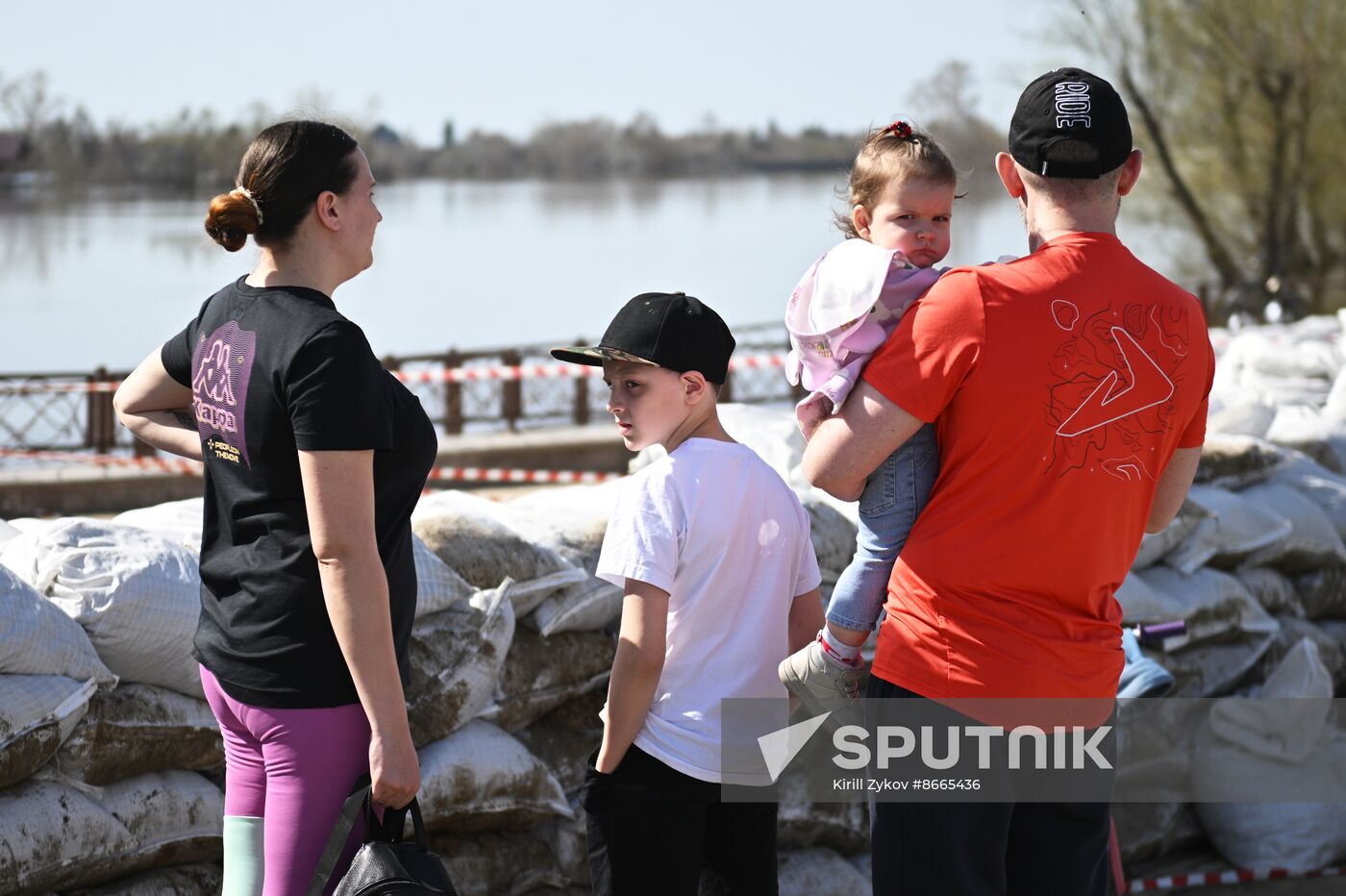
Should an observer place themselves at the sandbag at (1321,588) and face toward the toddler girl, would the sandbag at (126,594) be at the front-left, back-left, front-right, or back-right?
front-right

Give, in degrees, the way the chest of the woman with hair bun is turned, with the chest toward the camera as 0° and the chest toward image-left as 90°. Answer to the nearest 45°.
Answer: approximately 225°

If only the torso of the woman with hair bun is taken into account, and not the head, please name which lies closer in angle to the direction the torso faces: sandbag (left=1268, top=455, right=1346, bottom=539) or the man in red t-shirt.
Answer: the sandbag

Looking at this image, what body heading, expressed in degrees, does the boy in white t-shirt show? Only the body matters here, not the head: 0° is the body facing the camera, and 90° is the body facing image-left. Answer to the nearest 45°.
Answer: approximately 135°

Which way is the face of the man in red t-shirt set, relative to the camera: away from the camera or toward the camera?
away from the camera

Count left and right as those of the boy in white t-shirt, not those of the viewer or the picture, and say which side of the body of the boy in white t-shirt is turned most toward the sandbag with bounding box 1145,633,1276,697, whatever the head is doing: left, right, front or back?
right

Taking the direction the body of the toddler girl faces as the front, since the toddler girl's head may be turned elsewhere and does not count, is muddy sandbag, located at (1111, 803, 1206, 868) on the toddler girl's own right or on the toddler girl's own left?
on the toddler girl's own left

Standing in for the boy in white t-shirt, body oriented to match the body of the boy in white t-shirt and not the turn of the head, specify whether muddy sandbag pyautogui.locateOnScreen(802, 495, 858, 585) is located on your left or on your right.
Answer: on your right

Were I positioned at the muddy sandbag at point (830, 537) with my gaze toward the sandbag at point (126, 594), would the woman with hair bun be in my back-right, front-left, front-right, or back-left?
front-left
